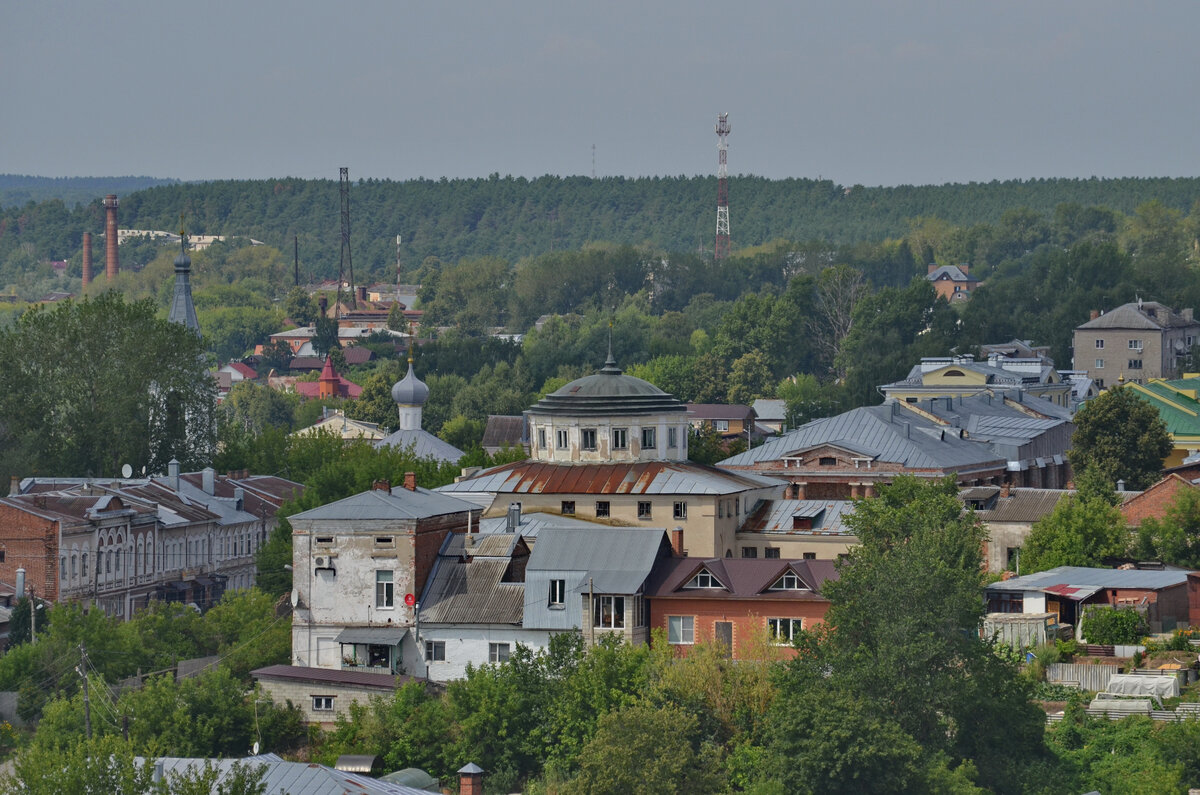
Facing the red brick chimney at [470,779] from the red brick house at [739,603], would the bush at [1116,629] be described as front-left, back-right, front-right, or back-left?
back-left

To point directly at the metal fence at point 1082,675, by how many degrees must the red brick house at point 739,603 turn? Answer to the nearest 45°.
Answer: approximately 90° to its left

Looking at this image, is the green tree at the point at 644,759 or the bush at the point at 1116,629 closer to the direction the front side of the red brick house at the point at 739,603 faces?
the green tree

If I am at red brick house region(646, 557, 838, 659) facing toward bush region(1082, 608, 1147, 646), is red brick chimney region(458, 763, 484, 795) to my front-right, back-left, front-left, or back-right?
back-right

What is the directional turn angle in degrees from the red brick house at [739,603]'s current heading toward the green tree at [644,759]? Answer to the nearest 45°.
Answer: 0° — it already faces it

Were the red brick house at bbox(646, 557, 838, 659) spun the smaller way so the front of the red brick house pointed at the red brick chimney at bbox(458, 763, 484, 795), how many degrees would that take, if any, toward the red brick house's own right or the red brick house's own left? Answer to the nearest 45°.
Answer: approximately 45° to the red brick house's own right

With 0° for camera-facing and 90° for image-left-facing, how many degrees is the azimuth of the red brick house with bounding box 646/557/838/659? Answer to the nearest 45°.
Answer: approximately 0°

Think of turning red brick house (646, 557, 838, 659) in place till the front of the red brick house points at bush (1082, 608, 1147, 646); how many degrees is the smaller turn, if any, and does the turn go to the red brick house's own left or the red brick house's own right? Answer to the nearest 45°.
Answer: approximately 90° to the red brick house's own left

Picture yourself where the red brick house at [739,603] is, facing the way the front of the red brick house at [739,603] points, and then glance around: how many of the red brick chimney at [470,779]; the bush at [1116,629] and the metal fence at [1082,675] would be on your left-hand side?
2
